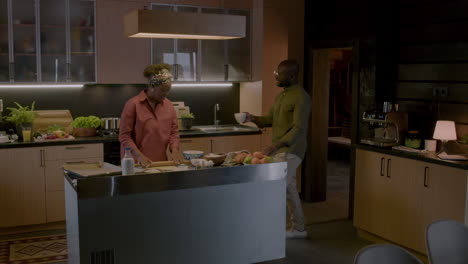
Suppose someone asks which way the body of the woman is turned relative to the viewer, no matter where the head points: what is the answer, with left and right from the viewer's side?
facing the viewer and to the right of the viewer

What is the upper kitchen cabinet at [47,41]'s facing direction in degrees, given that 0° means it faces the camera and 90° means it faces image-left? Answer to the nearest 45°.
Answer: approximately 0°

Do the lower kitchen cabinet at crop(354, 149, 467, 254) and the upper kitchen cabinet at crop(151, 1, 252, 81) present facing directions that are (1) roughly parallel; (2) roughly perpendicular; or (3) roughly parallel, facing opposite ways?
roughly perpendicular

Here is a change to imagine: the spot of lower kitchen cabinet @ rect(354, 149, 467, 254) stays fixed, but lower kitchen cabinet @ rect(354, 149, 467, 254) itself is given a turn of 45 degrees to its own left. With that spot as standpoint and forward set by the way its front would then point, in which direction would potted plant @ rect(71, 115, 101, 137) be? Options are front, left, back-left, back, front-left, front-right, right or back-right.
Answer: right

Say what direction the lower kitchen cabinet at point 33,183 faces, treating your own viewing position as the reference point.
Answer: facing the viewer

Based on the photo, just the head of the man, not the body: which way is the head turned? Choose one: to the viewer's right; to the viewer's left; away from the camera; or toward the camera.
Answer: to the viewer's left

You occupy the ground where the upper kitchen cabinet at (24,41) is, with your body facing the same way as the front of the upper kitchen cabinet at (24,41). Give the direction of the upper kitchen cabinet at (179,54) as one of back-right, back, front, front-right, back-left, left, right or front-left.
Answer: left

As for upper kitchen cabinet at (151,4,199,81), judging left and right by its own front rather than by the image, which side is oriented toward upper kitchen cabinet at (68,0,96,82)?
right

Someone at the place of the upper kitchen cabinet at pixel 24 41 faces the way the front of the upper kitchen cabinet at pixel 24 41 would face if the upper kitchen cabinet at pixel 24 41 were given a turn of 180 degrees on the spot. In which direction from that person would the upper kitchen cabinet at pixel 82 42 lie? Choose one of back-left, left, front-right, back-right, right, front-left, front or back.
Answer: right

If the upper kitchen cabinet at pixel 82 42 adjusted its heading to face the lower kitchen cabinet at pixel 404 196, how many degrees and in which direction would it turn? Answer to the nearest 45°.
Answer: approximately 45° to its left

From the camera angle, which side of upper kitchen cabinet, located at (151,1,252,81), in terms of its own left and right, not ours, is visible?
front

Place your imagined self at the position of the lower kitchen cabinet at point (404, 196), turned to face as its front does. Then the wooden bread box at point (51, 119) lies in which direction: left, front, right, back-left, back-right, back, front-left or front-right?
front-right

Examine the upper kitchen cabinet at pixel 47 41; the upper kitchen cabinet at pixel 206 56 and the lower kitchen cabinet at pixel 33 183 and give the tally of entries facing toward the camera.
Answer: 3

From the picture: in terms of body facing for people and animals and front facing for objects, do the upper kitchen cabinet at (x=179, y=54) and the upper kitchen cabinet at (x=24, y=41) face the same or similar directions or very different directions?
same or similar directions
